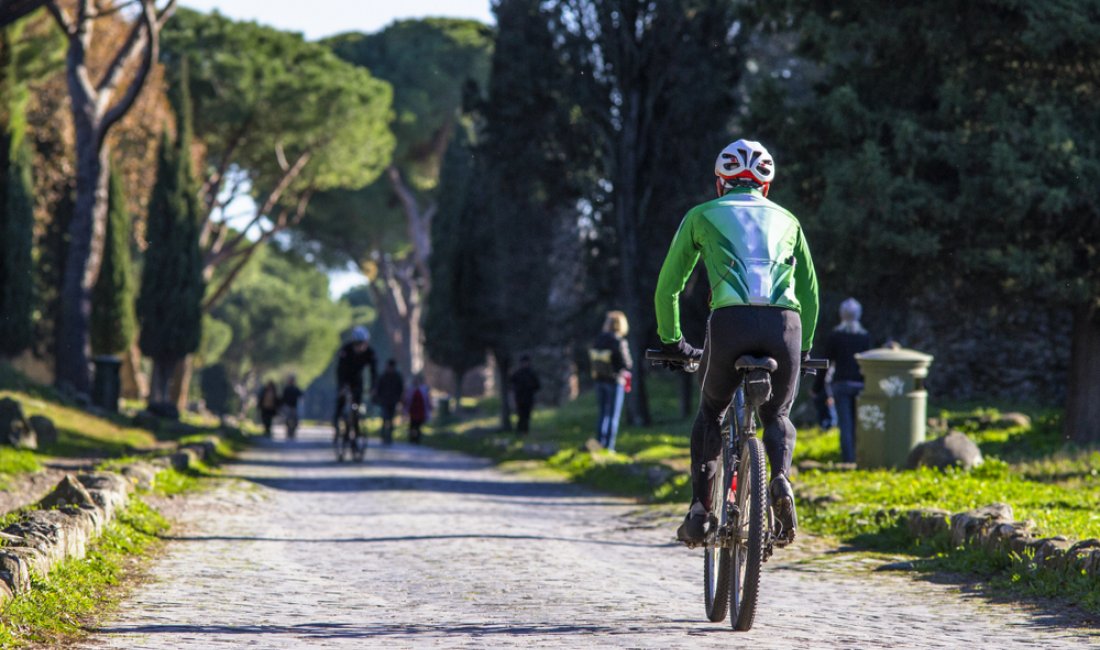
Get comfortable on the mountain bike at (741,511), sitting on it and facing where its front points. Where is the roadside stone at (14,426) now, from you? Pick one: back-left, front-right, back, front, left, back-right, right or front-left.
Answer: front-left

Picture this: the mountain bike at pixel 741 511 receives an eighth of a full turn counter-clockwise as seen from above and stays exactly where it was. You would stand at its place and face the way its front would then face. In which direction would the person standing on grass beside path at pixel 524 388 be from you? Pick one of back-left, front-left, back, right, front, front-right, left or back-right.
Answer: front-right

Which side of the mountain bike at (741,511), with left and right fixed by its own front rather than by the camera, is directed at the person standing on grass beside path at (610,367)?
front

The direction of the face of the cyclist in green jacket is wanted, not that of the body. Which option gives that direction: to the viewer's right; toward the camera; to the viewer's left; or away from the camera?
away from the camera

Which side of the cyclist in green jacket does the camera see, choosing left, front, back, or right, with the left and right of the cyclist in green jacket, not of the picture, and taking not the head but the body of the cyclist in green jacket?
back

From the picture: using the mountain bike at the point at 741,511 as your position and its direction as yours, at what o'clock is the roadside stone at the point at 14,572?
The roadside stone is roughly at 9 o'clock from the mountain bike.

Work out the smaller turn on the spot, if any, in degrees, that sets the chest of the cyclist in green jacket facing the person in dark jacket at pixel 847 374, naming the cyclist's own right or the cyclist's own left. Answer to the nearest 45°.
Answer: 0° — they already face them

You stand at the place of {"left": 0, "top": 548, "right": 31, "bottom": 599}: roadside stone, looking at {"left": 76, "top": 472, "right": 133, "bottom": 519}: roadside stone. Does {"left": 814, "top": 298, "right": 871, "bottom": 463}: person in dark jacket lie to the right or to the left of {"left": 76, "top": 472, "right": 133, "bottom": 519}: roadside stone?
right

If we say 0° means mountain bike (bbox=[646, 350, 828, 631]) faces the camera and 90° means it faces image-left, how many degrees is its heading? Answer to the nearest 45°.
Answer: approximately 180°

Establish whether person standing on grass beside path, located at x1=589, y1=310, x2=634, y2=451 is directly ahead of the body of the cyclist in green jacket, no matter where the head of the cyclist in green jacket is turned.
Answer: yes

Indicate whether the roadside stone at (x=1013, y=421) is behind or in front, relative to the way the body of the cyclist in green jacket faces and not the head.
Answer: in front

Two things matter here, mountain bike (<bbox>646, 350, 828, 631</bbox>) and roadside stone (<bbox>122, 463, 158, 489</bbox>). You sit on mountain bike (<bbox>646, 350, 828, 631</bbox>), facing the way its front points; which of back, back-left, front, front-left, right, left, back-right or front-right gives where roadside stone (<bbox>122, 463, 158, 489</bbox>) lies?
front-left
